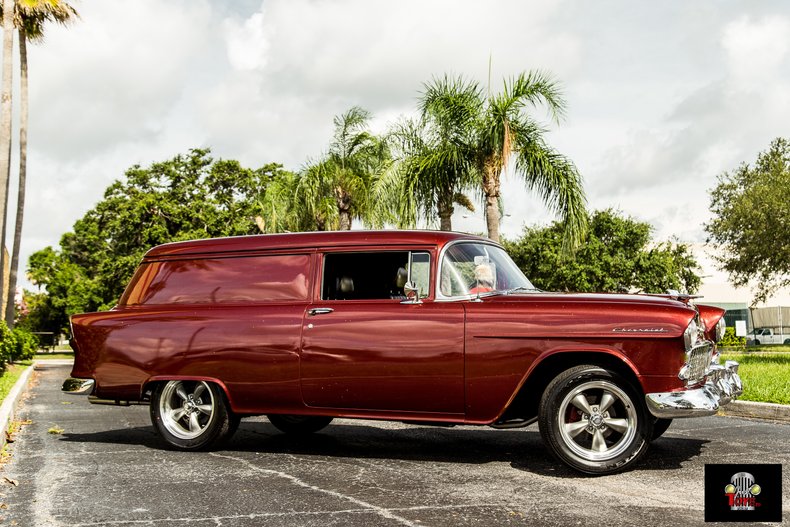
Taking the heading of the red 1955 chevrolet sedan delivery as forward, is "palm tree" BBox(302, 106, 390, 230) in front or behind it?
behind

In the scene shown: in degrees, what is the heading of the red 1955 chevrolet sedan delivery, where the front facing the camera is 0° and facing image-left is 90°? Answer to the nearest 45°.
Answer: approximately 315°

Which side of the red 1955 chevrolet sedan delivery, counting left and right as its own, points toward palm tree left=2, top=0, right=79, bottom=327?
back

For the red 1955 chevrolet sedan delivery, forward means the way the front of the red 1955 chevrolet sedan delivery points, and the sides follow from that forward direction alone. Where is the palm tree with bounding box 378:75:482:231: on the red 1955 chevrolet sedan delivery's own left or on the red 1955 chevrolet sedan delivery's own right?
on the red 1955 chevrolet sedan delivery's own left

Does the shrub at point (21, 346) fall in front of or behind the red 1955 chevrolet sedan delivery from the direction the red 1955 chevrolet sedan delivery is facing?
behind

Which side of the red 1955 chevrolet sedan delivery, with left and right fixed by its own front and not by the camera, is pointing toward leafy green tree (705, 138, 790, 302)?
left

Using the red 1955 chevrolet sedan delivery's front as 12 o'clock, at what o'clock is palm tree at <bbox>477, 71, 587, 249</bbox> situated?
The palm tree is roughly at 8 o'clock from the red 1955 chevrolet sedan delivery.

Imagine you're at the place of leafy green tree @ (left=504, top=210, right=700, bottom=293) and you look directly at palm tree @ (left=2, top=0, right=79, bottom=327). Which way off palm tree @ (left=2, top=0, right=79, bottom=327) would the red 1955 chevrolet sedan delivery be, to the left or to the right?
left
